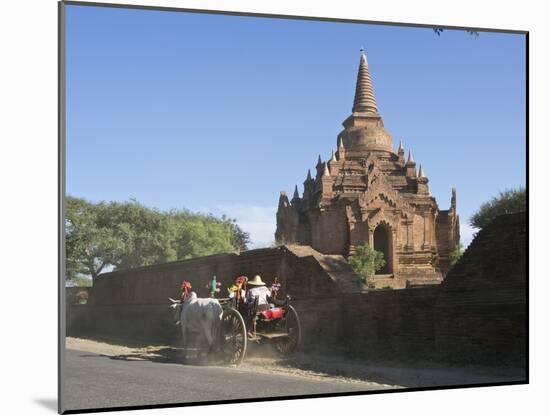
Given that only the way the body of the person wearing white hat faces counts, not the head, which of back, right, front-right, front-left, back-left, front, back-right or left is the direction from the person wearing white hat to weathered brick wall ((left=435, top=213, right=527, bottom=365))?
back-right

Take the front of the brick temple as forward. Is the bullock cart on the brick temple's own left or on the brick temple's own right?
on the brick temple's own right
